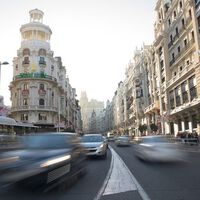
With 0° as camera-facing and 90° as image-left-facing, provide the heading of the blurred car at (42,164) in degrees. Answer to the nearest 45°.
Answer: approximately 45°

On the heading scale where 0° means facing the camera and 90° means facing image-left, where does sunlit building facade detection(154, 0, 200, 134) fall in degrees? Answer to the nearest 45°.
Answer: approximately 45°

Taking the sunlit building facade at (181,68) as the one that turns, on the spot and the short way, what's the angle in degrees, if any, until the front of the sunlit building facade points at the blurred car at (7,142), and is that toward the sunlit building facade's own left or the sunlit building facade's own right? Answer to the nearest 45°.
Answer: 0° — it already faces it

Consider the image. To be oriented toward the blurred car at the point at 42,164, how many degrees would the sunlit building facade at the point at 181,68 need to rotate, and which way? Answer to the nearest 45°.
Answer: approximately 45° to its left

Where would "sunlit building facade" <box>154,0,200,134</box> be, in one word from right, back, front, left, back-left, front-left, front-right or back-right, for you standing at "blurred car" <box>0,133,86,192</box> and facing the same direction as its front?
back

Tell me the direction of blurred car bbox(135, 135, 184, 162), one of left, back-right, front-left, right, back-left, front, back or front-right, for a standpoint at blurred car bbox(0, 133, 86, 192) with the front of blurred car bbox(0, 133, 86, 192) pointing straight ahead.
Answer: back
